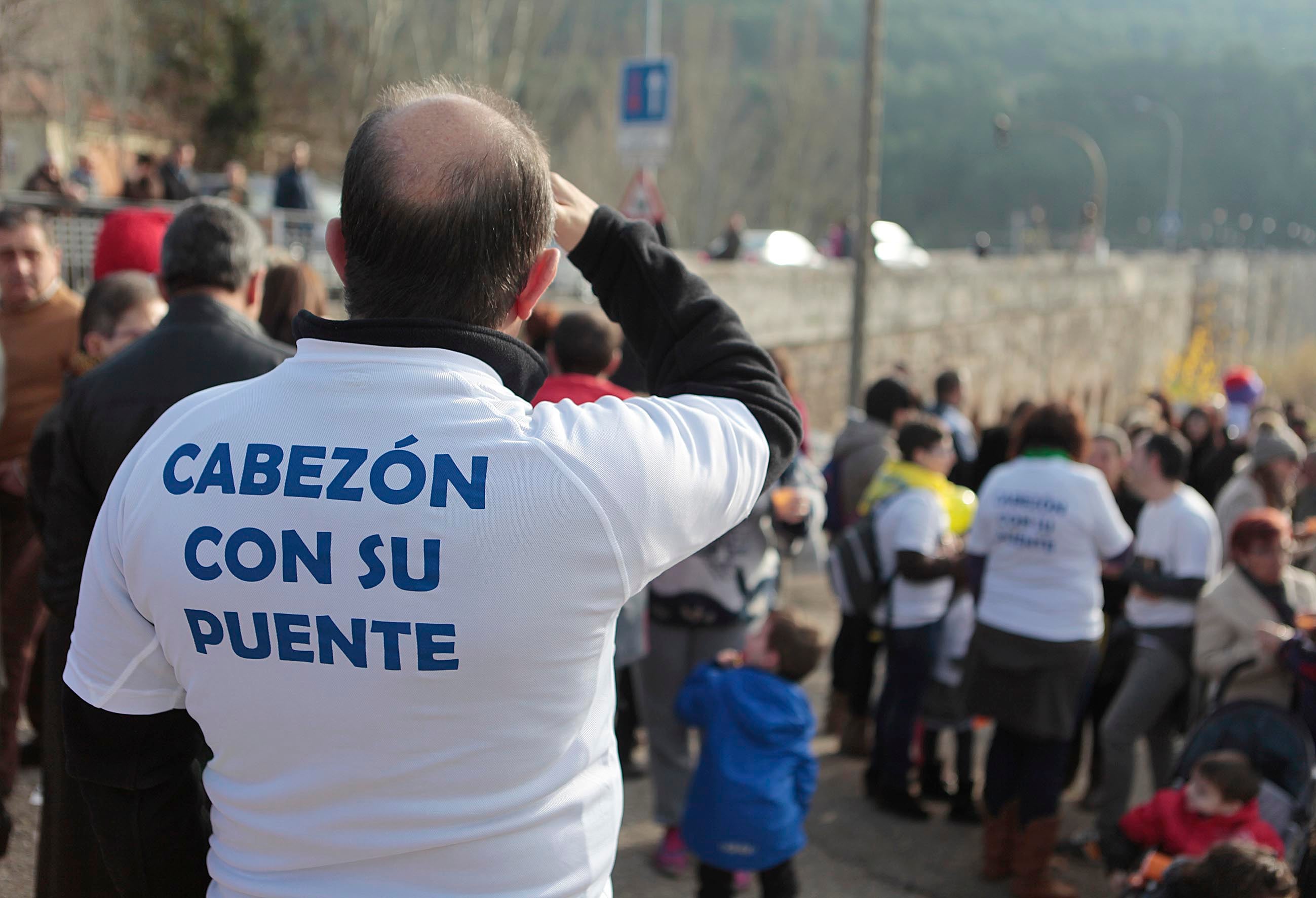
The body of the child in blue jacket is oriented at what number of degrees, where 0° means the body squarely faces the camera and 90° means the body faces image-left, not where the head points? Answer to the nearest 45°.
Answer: approximately 135°

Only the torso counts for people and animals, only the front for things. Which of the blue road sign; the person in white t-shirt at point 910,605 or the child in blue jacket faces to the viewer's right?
the person in white t-shirt

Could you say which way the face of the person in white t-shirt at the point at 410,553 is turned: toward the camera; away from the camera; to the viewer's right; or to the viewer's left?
away from the camera

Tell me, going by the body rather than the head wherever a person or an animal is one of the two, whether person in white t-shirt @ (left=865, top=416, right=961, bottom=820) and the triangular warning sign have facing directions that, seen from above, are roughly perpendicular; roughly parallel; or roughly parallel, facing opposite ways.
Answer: roughly perpendicular

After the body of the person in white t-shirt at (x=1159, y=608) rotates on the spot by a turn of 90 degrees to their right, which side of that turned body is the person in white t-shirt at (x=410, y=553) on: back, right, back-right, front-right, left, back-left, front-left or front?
back

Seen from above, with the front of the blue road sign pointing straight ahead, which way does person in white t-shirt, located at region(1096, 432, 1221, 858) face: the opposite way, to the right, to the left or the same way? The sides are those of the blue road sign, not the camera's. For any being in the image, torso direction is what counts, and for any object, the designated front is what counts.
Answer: to the right

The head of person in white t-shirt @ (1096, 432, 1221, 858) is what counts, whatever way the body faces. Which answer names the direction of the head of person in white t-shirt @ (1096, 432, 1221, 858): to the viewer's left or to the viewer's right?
to the viewer's left

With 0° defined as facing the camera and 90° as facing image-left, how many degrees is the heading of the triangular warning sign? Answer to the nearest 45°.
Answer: approximately 0°
